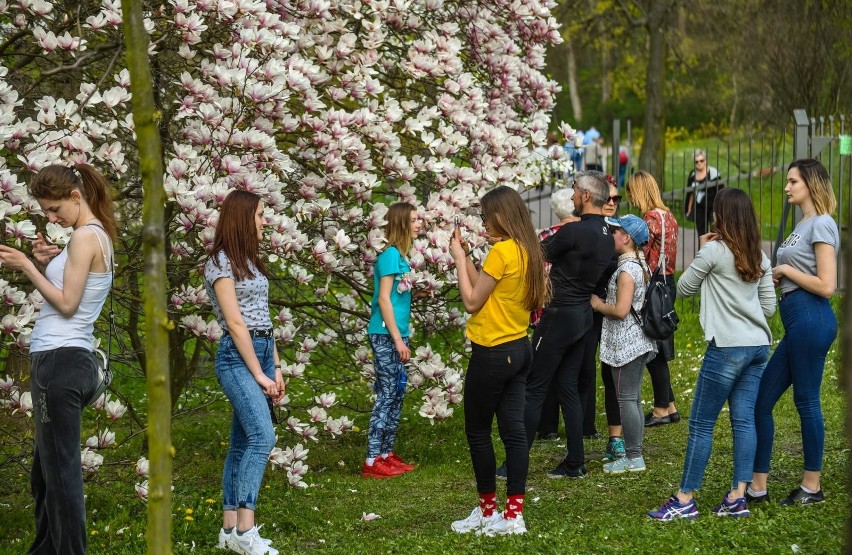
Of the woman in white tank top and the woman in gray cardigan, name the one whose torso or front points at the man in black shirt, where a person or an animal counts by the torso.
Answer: the woman in gray cardigan

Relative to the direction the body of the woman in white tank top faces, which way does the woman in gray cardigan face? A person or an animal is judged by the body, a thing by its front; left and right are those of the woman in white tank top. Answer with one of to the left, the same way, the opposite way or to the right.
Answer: to the right

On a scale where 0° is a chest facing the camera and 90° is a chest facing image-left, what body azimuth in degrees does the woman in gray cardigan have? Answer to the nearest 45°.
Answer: approximately 135°

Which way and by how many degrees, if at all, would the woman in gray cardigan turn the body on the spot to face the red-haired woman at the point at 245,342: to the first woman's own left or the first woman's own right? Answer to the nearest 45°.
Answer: approximately 90° to the first woman's own left

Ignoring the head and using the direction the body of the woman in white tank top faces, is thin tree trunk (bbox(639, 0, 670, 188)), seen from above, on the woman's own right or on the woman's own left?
on the woman's own right

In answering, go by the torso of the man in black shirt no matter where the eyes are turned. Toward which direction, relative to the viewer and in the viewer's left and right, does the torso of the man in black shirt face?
facing away from the viewer and to the left of the viewer

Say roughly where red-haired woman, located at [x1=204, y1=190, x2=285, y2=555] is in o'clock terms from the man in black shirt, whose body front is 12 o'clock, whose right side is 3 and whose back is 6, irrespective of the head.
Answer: The red-haired woman is roughly at 9 o'clock from the man in black shirt.

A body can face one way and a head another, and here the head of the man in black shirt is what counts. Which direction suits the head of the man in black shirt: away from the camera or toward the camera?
away from the camera
